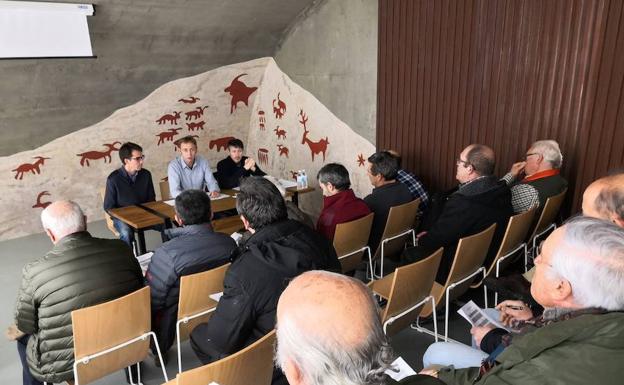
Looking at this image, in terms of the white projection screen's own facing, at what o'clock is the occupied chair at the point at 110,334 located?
The occupied chair is roughly at 12 o'clock from the white projection screen.

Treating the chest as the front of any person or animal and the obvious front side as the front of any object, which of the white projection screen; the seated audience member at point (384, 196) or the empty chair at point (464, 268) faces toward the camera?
the white projection screen

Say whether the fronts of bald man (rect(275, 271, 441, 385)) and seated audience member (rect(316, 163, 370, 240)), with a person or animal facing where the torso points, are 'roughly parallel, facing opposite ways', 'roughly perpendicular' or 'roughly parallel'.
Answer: roughly parallel

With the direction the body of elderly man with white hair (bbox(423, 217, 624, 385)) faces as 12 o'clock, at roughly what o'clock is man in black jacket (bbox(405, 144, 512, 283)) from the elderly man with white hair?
The man in black jacket is roughly at 1 o'clock from the elderly man with white hair.

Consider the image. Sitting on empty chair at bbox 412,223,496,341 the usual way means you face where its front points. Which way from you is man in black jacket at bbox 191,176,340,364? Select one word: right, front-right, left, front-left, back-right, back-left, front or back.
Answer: left

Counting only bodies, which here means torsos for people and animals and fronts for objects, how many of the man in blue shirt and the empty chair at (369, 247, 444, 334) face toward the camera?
1

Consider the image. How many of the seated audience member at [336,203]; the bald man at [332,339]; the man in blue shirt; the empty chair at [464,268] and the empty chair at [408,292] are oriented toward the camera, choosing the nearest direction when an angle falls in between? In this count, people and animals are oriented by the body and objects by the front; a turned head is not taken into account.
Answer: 1

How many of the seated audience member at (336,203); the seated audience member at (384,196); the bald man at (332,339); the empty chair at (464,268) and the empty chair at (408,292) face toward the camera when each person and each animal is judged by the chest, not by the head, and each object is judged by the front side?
0

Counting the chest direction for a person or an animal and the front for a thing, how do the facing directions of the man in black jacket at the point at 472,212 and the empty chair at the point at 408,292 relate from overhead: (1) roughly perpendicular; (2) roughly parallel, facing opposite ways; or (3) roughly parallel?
roughly parallel

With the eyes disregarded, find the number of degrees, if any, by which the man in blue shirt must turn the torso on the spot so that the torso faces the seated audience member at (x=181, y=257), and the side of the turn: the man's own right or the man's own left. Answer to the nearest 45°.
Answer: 0° — they already face them

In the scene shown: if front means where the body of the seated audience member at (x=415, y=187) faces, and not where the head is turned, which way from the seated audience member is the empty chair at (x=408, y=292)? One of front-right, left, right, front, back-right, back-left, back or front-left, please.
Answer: back-left

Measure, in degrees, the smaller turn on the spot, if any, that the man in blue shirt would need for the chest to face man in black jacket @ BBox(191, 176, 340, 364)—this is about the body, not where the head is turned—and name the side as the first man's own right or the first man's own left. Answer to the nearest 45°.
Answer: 0° — they already face them

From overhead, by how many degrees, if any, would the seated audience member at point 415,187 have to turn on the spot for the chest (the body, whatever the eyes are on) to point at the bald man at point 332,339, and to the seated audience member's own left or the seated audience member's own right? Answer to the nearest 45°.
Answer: approximately 135° to the seated audience member's own left

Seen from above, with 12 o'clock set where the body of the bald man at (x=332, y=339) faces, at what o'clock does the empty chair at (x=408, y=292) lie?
The empty chair is roughly at 2 o'clock from the bald man.

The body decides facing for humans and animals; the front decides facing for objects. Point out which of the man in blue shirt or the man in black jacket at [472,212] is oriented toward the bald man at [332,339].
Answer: the man in blue shirt

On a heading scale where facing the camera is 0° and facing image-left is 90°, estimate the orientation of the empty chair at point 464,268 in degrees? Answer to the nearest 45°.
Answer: approximately 135°

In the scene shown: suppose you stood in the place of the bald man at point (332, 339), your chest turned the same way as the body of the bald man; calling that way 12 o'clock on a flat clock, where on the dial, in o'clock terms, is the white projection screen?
The white projection screen is roughly at 12 o'clock from the bald man.

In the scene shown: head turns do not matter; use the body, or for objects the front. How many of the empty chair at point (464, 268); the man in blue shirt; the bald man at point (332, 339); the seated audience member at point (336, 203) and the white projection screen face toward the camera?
2

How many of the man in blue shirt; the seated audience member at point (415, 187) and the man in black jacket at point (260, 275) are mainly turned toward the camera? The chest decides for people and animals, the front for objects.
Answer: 1
